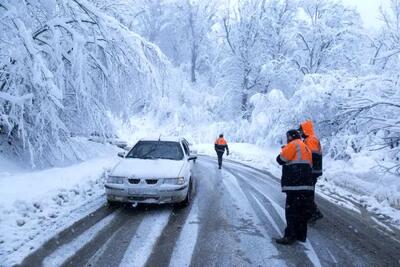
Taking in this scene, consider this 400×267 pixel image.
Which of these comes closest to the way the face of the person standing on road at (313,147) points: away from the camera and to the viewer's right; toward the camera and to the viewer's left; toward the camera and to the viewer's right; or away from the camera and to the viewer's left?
away from the camera and to the viewer's left

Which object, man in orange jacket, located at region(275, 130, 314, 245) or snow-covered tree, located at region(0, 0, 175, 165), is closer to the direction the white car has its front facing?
the man in orange jacket

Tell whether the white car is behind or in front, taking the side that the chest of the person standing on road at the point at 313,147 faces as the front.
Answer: in front

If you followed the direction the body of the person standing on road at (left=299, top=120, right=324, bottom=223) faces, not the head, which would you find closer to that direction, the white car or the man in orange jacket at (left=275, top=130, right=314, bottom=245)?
the white car

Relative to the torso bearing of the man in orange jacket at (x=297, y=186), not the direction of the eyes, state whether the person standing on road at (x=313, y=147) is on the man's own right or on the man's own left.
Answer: on the man's own right

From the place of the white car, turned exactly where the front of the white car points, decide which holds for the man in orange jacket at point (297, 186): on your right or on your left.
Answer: on your left

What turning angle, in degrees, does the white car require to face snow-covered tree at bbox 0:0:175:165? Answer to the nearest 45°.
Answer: approximately 135° to its right

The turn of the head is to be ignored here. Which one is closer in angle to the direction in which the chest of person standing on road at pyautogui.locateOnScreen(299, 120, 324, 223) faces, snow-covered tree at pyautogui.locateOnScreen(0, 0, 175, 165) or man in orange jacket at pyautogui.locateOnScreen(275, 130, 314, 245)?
the snow-covered tree

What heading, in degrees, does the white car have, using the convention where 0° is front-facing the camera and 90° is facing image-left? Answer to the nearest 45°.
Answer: approximately 0°

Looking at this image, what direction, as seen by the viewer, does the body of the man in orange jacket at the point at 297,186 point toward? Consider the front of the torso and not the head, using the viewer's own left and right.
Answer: facing away from the viewer and to the left of the viewer

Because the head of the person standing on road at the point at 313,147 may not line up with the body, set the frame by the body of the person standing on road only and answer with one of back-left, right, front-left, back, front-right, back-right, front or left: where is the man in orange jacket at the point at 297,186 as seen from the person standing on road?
left
